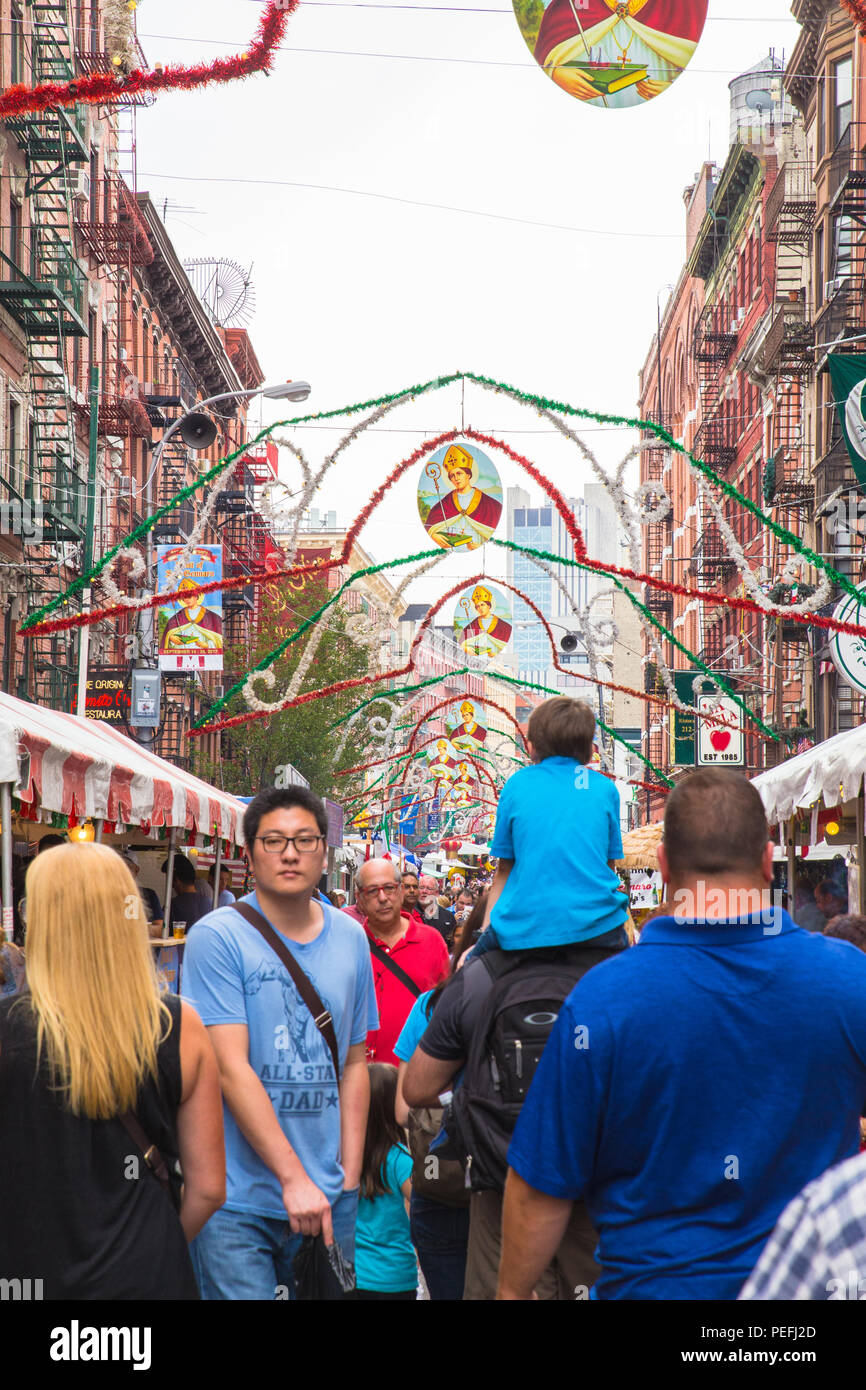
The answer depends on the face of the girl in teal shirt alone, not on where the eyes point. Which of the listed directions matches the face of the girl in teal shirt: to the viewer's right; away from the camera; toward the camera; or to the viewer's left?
away from the camera

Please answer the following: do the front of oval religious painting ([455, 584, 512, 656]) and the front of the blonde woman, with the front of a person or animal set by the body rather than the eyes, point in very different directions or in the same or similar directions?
very different directions

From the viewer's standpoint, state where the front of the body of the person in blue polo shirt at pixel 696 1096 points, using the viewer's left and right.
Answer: facing away from the viewer

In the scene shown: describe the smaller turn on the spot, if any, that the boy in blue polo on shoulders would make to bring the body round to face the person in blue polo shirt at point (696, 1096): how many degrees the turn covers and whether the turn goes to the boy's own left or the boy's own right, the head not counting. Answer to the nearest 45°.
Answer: approximately 180°

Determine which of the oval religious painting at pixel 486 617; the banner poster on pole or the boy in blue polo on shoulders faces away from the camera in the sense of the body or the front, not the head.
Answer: the boy in blue polo on shoulders

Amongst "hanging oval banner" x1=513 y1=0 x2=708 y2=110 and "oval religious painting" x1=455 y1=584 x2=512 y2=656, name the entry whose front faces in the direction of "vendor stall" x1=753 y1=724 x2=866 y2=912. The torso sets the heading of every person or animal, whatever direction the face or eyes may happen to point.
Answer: the oval religious painting

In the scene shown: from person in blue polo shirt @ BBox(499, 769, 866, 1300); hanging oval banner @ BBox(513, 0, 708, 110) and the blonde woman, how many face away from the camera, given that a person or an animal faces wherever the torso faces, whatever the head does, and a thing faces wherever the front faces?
2

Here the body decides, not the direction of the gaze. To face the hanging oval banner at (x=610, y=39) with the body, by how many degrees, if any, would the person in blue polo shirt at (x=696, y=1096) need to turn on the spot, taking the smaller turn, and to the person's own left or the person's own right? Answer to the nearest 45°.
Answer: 0° — they already face it

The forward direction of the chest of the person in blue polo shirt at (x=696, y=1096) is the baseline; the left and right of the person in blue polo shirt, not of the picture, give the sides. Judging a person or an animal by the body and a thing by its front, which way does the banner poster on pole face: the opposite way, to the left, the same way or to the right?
the opposite way

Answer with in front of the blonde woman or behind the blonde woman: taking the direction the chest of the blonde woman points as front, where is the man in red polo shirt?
in front

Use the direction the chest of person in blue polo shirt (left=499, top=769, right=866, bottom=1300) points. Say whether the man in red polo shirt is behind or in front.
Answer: in front

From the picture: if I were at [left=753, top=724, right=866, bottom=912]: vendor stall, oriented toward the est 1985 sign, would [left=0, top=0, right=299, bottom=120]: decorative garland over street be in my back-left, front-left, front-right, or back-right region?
back-left
